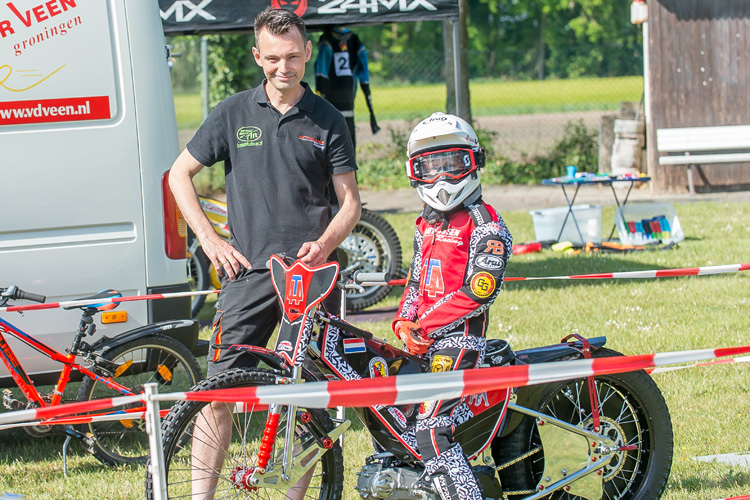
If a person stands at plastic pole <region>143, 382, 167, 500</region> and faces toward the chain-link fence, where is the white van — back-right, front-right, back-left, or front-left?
front-left

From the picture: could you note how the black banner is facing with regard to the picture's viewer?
facing the viewer

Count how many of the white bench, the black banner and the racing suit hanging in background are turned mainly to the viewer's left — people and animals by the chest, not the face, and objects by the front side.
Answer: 0

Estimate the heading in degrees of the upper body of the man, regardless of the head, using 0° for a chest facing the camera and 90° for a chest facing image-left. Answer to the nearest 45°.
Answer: approximately 0°

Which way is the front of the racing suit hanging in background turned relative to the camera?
toward the camera

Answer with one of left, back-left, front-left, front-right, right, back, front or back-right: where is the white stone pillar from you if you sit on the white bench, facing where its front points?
right

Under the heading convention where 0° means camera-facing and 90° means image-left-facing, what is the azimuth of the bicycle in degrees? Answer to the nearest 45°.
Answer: approximately 90°

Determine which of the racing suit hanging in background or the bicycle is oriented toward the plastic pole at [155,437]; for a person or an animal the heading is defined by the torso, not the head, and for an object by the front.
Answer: the racing suit hanging in background

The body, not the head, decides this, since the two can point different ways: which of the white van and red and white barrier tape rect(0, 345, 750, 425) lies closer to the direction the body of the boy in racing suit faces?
the red and white barrier tape

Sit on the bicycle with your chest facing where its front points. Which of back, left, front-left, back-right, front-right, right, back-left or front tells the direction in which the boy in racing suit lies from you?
back-left

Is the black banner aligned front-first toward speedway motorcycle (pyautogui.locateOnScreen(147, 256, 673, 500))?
yes

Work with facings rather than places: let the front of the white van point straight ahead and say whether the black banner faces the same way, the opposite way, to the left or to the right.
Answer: to the left

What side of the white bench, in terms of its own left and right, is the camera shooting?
front

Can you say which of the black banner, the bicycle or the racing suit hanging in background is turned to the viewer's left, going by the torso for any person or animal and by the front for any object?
the bicycle

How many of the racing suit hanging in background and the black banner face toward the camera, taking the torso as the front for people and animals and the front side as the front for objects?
2
